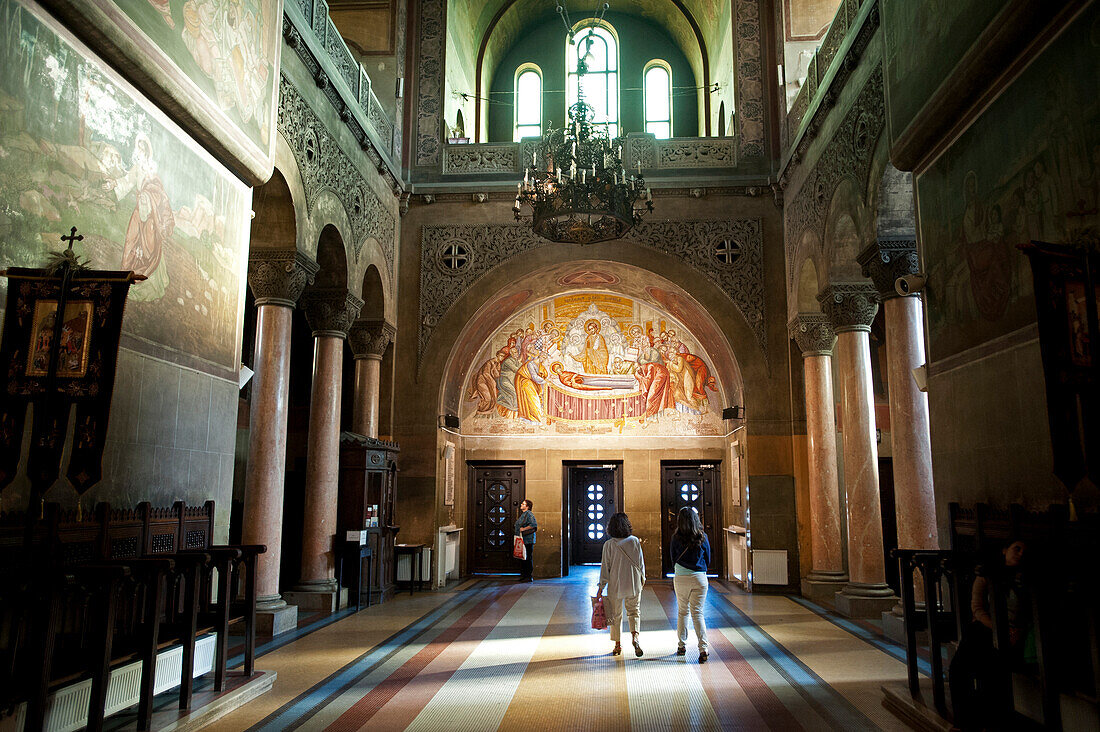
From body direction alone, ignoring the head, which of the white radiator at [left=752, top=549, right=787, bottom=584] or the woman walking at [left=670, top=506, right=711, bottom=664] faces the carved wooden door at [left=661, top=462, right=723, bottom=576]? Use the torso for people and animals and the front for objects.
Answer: the woman walking

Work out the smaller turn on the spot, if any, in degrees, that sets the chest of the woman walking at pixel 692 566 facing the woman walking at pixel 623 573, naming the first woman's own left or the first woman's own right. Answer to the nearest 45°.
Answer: approximately 90° to the first woman's own left

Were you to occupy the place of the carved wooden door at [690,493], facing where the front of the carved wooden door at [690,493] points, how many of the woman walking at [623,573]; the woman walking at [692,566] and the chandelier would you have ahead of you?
3

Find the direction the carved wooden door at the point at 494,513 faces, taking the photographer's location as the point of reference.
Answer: facing the viewer

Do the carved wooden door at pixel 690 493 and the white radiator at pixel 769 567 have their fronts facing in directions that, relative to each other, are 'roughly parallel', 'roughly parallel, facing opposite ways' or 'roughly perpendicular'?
roughly parallel

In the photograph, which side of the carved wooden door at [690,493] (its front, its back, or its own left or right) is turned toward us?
front

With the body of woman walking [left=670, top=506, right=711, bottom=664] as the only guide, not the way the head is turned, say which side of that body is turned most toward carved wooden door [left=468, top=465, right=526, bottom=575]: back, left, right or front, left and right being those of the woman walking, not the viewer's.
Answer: front

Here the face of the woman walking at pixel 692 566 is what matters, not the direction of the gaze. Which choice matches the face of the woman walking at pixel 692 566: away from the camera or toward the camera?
away from the camera

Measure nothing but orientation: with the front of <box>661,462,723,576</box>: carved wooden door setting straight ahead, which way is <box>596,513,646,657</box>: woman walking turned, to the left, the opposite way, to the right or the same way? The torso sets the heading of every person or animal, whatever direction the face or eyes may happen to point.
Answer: the opposite way

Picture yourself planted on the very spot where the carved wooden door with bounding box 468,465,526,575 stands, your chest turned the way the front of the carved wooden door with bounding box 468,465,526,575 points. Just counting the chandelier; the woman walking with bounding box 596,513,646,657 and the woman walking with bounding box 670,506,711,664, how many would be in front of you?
3

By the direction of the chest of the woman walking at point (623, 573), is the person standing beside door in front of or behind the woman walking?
in front

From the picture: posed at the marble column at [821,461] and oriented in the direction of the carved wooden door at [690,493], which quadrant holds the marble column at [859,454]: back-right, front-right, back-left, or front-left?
back-left

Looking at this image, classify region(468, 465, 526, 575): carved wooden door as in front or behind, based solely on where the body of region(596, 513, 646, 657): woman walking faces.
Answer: in front

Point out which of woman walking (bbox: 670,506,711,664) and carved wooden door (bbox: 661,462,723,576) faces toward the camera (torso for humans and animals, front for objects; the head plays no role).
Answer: the carved wooden door

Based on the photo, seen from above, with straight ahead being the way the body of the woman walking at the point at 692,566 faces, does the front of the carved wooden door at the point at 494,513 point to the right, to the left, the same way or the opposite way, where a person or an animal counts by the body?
the opposite way

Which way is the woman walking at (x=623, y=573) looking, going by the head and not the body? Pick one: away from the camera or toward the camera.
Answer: away from the camera

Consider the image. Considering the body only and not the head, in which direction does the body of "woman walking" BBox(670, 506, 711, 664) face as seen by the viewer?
away from the camera

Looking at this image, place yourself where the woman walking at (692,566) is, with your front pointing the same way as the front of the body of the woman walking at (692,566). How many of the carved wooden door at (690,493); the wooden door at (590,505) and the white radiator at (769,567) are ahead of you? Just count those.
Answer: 3

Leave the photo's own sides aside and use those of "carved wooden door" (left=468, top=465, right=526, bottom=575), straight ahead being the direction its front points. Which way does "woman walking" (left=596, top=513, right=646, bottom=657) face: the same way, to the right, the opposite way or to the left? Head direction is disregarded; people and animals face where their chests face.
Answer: the opposite way
